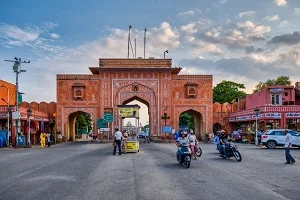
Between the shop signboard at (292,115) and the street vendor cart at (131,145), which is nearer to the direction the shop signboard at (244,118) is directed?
the street vendor cart

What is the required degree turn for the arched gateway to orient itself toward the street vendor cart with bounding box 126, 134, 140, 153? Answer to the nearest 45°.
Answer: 0° — it already faces it

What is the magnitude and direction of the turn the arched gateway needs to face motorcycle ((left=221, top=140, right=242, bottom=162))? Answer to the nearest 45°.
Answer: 0° — it already faces it

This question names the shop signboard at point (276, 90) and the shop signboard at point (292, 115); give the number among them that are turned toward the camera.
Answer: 2

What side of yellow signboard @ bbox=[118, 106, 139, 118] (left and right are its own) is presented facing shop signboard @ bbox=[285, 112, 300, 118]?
left

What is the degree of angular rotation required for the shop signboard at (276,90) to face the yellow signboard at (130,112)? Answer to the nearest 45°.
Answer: approximately 45° to its right

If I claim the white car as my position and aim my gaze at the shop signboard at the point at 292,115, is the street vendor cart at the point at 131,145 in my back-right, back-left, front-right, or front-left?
back-left

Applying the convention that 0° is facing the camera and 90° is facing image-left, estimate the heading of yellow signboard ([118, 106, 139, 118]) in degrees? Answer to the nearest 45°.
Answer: approximately 0°
